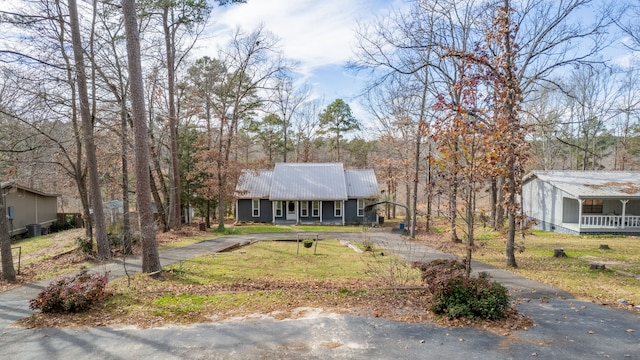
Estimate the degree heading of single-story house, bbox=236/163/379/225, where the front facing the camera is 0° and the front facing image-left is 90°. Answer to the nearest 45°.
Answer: approximately 0°

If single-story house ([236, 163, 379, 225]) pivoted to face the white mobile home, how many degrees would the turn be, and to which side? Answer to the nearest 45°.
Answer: approximately 45° to its left

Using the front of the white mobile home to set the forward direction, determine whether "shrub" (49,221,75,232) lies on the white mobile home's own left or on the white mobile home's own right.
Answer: on the white mobile home's own right

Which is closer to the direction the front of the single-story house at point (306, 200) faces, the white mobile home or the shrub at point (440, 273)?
the shrub

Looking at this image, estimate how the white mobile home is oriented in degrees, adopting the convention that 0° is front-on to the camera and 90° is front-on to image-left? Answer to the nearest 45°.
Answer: approximately 315°

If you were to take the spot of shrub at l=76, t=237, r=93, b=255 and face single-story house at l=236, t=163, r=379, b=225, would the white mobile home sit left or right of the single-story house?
right

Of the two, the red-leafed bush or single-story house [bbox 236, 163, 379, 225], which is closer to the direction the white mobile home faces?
the red-leafed bush
